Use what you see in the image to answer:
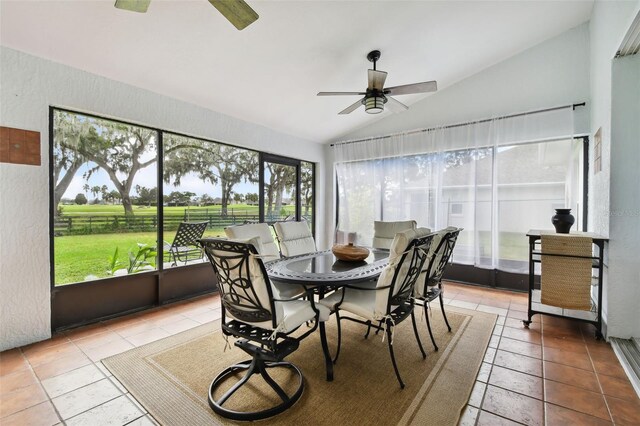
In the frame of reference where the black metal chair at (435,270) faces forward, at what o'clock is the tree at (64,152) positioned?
The tree is roughly at 12 o'clock from the black metal chair.

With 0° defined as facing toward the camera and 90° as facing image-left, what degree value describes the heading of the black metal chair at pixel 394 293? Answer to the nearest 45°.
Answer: approximately 135°

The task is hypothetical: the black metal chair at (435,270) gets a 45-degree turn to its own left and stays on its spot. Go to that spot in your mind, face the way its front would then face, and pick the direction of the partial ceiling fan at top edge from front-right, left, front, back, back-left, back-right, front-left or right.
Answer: front-left

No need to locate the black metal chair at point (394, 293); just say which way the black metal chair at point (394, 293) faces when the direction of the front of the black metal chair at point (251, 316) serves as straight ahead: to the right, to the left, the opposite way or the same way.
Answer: to the left

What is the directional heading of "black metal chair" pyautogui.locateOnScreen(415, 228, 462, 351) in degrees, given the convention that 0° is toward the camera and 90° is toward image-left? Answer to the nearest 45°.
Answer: approximately 135°

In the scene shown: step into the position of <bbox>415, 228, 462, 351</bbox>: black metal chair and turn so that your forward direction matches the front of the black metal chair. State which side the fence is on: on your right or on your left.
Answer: on your right

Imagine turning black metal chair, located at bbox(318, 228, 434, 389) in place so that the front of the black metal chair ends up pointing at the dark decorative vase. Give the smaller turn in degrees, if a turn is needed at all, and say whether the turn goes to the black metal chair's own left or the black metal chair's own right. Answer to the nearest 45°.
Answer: approximately 90° to the black metal chair's own right

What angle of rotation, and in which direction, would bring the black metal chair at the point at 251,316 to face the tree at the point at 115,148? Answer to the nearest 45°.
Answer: approximately 90° to its left

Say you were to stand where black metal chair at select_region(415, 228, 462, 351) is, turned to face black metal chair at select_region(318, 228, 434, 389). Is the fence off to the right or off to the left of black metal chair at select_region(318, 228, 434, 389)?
right

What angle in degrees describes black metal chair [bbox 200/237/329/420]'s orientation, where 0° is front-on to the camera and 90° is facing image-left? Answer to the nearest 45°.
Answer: approximately 225°
